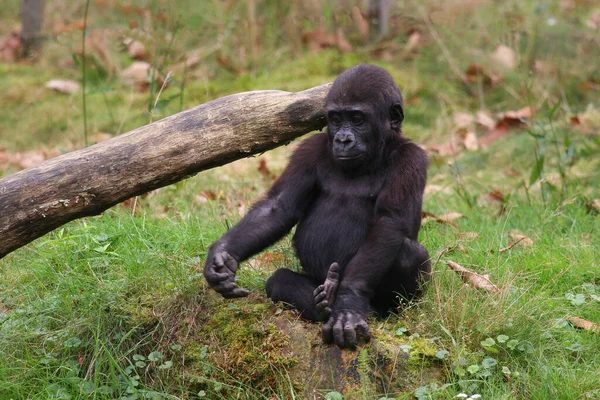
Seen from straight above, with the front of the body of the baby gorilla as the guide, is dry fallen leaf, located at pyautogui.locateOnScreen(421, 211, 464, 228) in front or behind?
behind

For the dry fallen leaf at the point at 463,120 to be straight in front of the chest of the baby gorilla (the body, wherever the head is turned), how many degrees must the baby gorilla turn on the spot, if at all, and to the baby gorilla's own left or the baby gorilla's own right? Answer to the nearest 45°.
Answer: approximately 135° to the baby gorilla's own right

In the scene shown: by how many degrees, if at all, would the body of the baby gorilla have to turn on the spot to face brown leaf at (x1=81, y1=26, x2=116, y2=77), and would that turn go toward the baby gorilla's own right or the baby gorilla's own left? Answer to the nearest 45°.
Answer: approximately 90° to the baby gorilla's own right

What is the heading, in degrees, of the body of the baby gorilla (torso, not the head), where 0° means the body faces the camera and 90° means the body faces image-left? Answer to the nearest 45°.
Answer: approximately 45°

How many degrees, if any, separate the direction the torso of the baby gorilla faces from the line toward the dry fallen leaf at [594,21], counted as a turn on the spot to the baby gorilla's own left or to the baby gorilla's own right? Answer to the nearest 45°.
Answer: approximately 180°

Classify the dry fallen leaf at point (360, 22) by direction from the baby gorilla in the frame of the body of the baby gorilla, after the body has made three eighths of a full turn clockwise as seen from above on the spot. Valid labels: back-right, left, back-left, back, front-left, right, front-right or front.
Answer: front

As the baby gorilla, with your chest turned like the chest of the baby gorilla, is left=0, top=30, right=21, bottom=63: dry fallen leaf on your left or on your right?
on your right

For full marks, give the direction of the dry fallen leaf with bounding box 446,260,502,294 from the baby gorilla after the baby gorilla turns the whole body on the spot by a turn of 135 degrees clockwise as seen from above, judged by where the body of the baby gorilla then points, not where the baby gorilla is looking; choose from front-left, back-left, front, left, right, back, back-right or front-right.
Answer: right

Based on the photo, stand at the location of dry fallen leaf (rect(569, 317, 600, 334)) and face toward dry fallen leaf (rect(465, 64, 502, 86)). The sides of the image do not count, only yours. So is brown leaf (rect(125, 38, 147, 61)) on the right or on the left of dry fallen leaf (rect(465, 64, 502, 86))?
left

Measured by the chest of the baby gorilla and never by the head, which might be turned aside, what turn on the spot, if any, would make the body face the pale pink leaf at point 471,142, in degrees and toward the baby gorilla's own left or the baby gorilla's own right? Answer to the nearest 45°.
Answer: approximately 135° to the baby gorilla's own right

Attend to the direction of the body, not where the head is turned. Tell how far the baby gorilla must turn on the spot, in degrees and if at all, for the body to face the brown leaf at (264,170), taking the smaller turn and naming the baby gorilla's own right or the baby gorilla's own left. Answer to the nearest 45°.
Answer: approximately 135° to the baby gorilla's own right

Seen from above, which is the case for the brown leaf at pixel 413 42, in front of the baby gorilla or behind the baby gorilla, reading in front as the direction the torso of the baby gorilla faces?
behind

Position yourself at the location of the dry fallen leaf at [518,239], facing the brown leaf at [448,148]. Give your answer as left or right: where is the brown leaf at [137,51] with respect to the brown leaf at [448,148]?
left
